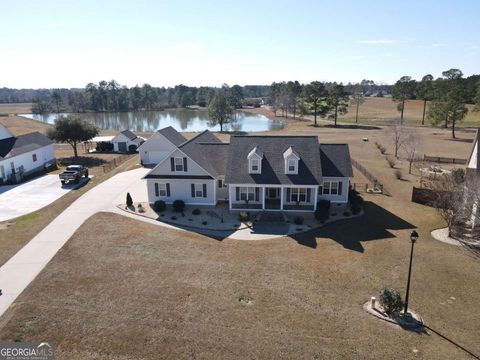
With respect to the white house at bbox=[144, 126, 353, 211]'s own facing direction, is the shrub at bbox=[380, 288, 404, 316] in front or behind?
in front

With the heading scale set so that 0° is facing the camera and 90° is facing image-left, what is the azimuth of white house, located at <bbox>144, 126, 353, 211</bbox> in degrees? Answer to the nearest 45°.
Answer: approximately 0°

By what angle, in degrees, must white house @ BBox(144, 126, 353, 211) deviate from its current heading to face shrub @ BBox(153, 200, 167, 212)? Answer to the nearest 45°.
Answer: approximately 90° to its right

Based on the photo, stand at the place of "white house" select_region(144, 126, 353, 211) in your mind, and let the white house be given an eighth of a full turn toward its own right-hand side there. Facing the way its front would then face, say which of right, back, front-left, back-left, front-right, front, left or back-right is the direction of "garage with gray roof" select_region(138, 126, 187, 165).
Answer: right

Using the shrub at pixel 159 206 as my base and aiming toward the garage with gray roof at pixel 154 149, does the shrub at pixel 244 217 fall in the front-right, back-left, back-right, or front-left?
back-right

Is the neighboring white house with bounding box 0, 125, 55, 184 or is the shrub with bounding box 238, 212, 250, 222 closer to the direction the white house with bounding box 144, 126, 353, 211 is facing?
the shrub

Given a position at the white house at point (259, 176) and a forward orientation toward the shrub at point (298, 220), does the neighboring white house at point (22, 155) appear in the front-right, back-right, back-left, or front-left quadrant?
back-right

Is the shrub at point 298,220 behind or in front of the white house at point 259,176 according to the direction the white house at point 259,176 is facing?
in front

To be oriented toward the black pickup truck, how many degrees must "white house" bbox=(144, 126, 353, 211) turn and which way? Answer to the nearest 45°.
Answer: approximately 90° to its right

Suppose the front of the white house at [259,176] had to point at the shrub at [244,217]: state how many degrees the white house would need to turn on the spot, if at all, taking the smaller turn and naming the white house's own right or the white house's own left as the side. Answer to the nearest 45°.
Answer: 0° — it already faces it

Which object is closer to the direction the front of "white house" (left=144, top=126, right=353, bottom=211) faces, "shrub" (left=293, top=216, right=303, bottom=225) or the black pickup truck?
the shrub

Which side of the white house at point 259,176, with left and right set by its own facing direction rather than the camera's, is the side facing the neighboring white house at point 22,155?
right
